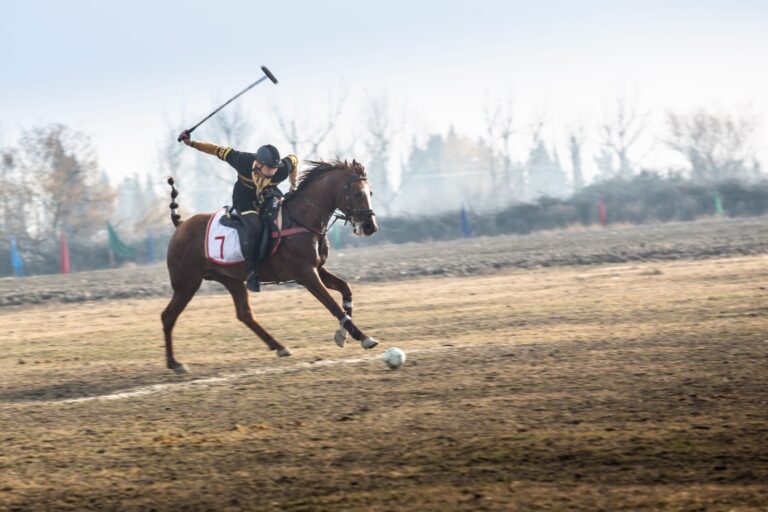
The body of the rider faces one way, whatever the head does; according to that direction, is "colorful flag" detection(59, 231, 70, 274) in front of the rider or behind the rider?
behind

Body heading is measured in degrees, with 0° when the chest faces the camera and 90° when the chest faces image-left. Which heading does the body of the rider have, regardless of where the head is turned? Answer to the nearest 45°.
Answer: approximately 315°

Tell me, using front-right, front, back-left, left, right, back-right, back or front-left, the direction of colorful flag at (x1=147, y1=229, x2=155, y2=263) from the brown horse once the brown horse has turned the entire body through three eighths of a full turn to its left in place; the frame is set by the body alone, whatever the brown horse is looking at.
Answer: front-right

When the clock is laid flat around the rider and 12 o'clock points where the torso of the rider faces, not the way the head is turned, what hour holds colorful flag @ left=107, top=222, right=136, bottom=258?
The colorful flag is roughly at 7 o'clock from the rider.

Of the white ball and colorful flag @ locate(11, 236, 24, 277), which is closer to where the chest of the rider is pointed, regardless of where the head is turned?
the white ball

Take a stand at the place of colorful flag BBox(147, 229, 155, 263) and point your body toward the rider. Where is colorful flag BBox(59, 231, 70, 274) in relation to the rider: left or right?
right

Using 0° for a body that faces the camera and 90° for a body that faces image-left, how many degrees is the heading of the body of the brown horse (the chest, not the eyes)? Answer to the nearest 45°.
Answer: approximately 270°

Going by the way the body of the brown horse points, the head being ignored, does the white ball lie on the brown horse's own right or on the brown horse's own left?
on the brown horse's own right

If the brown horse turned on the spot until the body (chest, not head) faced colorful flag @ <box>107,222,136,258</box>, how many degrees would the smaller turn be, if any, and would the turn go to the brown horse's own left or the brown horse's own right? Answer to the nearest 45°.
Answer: approximately 90° to the brown horse's own left

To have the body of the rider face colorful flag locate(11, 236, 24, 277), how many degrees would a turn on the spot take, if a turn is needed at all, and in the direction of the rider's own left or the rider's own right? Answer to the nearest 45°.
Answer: approximately 135° to the rider's own left

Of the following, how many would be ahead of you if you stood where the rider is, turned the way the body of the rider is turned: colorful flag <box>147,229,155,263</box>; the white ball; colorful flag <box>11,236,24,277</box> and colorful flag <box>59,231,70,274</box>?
1

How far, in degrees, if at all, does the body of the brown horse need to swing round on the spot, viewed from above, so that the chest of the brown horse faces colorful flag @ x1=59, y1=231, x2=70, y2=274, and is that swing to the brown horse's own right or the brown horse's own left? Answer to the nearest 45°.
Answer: approximately 90° to the brown horse's own left

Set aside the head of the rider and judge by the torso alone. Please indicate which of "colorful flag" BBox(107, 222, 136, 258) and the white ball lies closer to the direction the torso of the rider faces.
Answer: the white ball

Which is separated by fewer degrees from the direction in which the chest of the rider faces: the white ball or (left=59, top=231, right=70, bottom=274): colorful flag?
the white ball
